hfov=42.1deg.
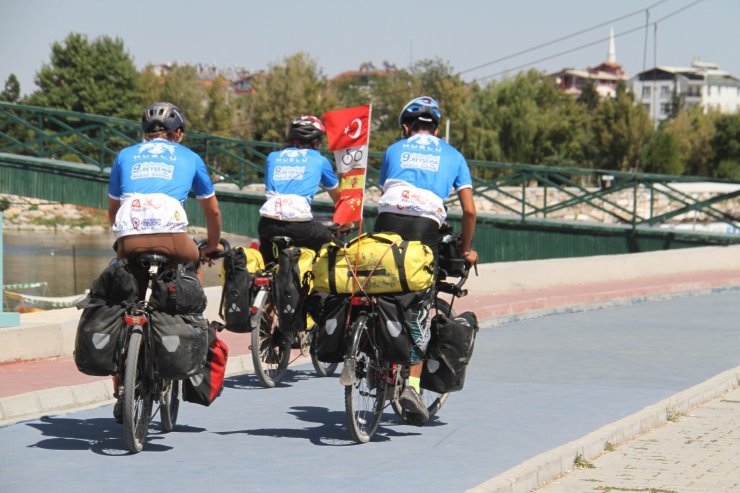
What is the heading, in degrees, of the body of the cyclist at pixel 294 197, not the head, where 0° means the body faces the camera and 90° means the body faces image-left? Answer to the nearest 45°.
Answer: approximately 225°

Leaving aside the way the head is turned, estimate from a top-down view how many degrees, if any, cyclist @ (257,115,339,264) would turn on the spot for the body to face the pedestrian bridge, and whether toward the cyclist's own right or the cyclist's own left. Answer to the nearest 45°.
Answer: approximately 45° to the cyclist's own left

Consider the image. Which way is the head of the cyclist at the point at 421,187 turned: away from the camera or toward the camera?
away from the camera

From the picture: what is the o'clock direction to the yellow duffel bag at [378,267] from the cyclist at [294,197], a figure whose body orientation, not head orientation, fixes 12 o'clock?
The yellow duffel bag is roughly at 4 o'clock from the cyclist.

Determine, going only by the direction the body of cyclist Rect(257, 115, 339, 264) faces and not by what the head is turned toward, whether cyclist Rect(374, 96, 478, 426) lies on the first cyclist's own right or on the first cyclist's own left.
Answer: on the first cyclist's own right

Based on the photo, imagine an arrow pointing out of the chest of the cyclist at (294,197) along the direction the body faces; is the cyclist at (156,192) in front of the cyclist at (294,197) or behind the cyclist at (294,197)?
behind

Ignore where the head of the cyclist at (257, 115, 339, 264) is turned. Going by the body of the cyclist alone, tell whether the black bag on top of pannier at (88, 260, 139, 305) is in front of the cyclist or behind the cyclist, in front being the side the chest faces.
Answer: behind

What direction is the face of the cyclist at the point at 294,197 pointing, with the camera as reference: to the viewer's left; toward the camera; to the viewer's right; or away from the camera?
away from the camera

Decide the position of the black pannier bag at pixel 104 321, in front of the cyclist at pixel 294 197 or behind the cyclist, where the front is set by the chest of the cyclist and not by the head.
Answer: behind

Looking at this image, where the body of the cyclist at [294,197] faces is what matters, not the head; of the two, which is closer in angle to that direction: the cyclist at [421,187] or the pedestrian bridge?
the pedestrian bridge
